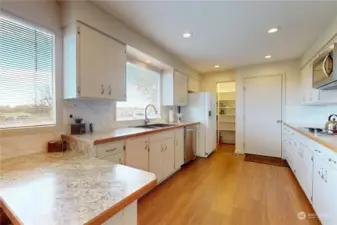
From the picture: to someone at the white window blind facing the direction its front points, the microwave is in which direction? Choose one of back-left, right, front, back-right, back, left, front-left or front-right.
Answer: front

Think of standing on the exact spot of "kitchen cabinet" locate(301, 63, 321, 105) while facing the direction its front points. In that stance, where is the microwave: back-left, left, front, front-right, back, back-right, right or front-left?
left

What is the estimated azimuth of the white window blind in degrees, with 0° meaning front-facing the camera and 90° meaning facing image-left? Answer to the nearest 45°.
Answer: approximately 315°

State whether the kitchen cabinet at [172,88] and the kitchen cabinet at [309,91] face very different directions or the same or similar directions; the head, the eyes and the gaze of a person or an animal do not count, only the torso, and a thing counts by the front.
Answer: very different directions

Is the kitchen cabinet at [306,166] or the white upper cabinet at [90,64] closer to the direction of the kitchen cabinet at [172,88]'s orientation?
the kitchen cabinet

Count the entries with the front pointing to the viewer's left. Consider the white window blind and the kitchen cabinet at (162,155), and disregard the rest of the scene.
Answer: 0

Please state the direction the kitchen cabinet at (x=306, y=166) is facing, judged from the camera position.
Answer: facing to the left of the viewer

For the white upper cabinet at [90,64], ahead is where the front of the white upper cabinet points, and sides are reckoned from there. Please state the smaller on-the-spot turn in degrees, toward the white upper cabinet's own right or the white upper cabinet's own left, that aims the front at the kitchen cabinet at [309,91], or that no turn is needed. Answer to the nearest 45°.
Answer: approximately 45° to the white upper cabinet's own left
